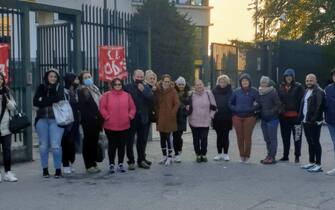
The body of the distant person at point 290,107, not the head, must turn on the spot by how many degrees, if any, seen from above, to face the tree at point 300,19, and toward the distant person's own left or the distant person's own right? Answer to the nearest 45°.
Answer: approximately 180°

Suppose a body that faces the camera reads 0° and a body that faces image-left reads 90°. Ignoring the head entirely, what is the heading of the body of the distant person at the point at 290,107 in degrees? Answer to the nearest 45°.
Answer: approximately 0°

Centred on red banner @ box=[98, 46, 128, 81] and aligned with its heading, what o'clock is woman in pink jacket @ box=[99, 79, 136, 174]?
The woman in pink jacket is roughly at 12 o'clock from the red banner.

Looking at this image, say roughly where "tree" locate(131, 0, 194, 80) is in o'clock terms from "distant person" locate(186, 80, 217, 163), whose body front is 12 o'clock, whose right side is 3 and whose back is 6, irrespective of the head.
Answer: The tree is roughly at 6 o'clock from the distant person.

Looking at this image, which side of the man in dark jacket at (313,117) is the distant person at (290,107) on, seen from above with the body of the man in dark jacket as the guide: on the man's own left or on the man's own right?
on the man's own right

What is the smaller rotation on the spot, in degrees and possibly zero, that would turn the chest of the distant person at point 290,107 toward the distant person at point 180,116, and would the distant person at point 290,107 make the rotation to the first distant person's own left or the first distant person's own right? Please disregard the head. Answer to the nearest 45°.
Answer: approximately 90° to the first distant person's own right

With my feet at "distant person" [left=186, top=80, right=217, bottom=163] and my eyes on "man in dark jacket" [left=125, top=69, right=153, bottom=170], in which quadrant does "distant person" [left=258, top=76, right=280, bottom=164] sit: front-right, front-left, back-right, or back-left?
back-left
